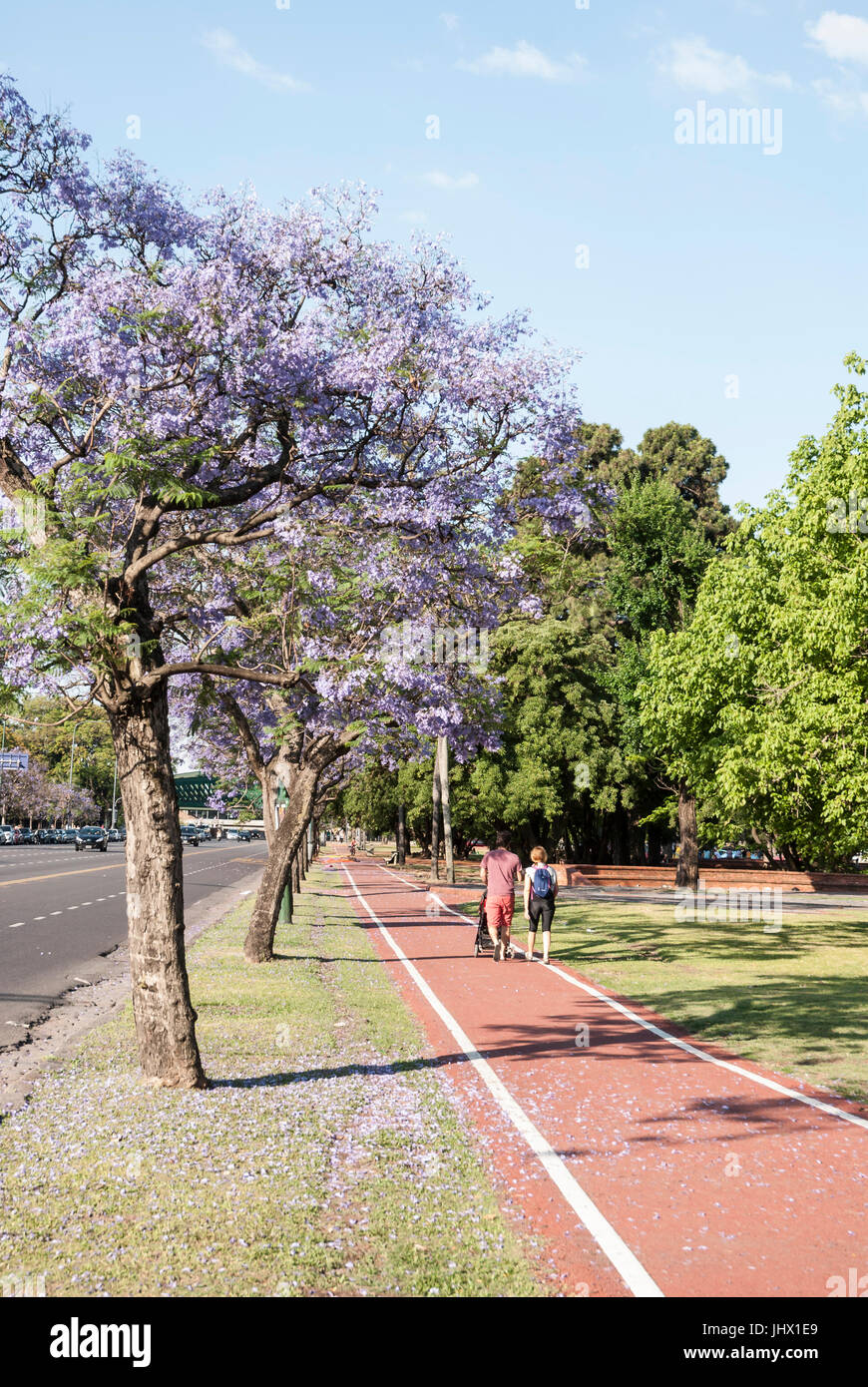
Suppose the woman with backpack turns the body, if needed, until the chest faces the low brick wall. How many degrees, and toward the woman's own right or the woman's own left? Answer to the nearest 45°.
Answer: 0° — they already face it

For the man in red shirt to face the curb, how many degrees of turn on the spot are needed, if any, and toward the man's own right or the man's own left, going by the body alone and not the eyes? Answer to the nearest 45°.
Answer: approximately 135° to the man's own left

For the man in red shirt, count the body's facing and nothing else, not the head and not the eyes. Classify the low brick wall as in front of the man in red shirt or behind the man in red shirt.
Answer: in front

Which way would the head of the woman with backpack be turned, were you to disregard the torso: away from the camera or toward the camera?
away from the camera

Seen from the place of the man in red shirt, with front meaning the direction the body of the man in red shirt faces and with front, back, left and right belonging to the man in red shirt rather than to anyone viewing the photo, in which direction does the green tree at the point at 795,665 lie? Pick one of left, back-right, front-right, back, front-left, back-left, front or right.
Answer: front-right

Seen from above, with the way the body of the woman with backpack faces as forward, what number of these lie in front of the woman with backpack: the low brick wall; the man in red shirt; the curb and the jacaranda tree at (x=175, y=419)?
1

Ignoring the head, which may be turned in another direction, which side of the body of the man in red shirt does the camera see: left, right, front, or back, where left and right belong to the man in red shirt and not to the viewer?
back

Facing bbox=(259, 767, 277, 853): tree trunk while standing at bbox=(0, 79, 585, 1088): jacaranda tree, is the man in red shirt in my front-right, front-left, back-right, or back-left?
front-right

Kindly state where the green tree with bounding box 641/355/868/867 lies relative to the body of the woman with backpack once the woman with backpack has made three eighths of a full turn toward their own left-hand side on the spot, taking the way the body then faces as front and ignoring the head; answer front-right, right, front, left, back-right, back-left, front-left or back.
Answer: back

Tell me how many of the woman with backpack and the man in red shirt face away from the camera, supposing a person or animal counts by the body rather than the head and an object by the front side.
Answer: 2

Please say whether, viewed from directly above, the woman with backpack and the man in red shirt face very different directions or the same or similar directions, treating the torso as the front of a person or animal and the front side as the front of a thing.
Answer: same or similar directions

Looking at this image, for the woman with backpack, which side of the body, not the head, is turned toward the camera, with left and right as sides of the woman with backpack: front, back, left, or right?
back

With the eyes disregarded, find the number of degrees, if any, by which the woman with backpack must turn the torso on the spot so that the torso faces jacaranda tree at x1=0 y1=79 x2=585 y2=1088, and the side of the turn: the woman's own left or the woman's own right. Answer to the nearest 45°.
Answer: approximately 180°
